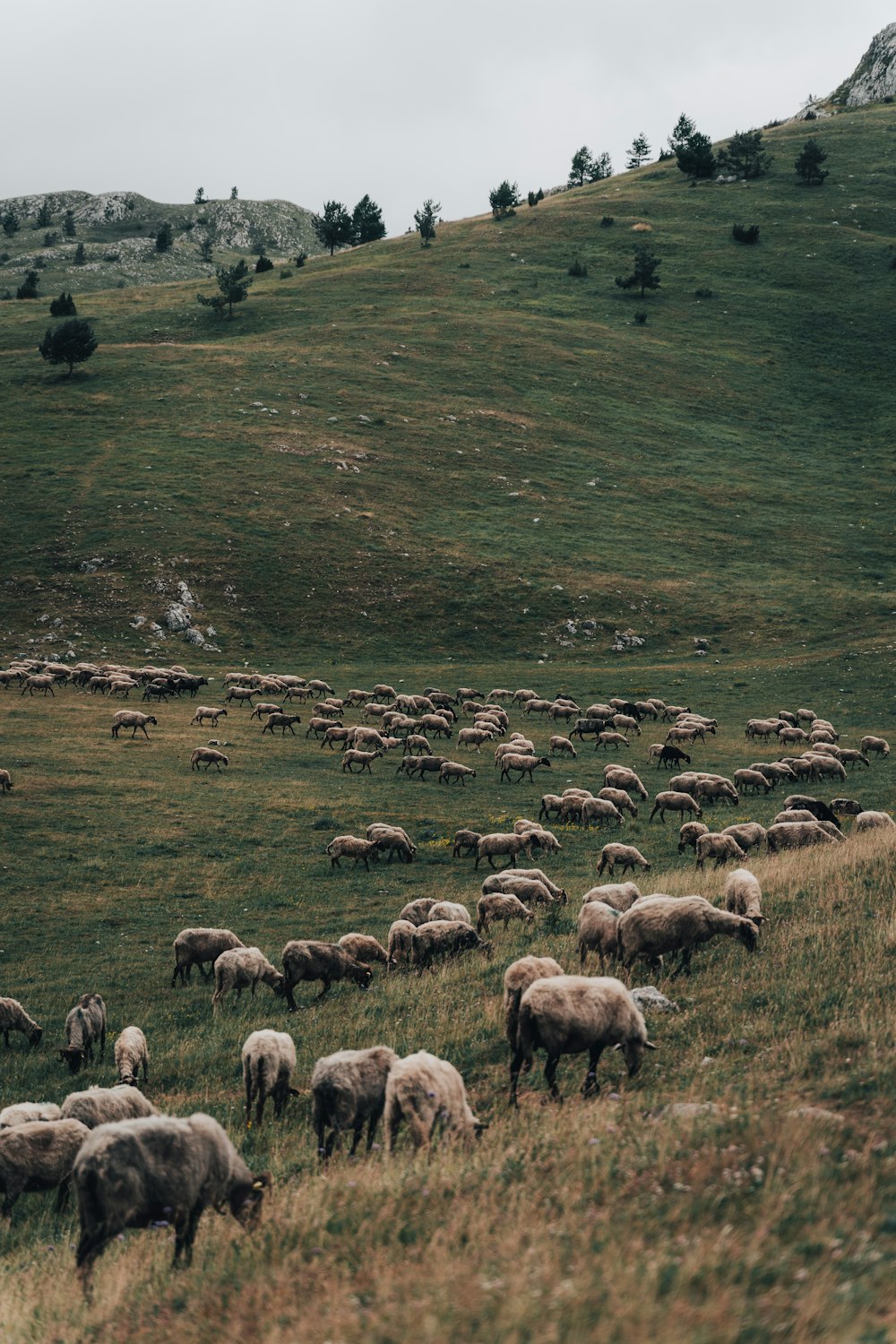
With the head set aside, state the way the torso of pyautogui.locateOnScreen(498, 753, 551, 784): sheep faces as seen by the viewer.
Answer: to the viewer's right

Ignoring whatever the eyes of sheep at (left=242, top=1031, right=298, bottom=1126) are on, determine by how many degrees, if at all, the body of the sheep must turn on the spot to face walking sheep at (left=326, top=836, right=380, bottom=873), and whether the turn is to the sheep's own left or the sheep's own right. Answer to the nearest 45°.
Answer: approximately 45° to the sheep's own left

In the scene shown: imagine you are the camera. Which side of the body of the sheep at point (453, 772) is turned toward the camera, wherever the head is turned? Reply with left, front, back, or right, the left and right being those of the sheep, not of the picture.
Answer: right

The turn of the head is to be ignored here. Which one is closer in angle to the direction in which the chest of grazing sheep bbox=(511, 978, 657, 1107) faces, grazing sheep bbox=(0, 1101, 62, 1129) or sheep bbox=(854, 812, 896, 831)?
the sheep

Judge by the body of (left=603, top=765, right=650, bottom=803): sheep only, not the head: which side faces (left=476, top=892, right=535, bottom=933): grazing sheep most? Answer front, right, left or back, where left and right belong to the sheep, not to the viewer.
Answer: right

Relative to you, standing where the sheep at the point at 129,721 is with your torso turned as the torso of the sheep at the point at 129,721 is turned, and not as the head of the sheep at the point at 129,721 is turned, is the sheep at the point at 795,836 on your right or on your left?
on your right

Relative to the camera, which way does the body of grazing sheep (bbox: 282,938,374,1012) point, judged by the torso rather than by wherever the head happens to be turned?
to the viewer's right

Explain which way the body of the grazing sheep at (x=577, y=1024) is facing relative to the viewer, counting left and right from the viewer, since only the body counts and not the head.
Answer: facing to the right of the viewer

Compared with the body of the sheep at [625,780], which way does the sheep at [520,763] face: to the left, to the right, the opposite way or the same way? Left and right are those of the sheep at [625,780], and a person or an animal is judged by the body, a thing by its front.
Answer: the same way

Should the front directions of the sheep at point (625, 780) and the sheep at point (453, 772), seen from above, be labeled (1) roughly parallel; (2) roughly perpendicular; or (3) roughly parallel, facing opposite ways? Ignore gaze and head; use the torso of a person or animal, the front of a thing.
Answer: roughly parallel
